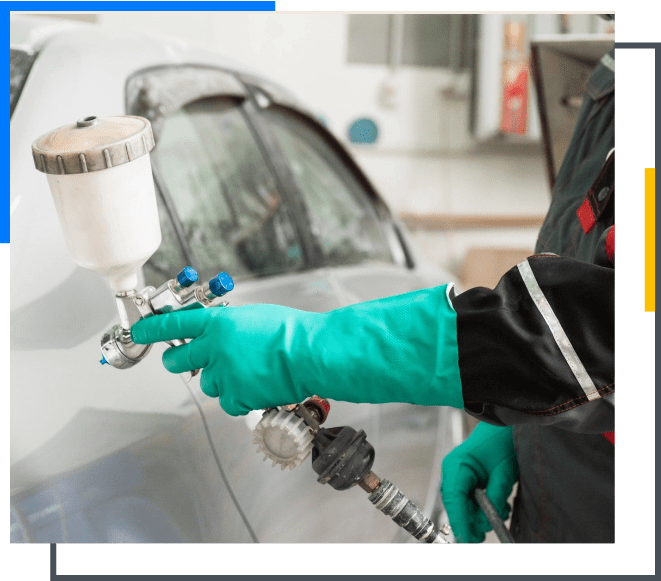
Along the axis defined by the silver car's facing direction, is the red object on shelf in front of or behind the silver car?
in front

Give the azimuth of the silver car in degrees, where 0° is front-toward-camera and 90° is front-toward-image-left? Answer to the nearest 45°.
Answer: approximately 225°
